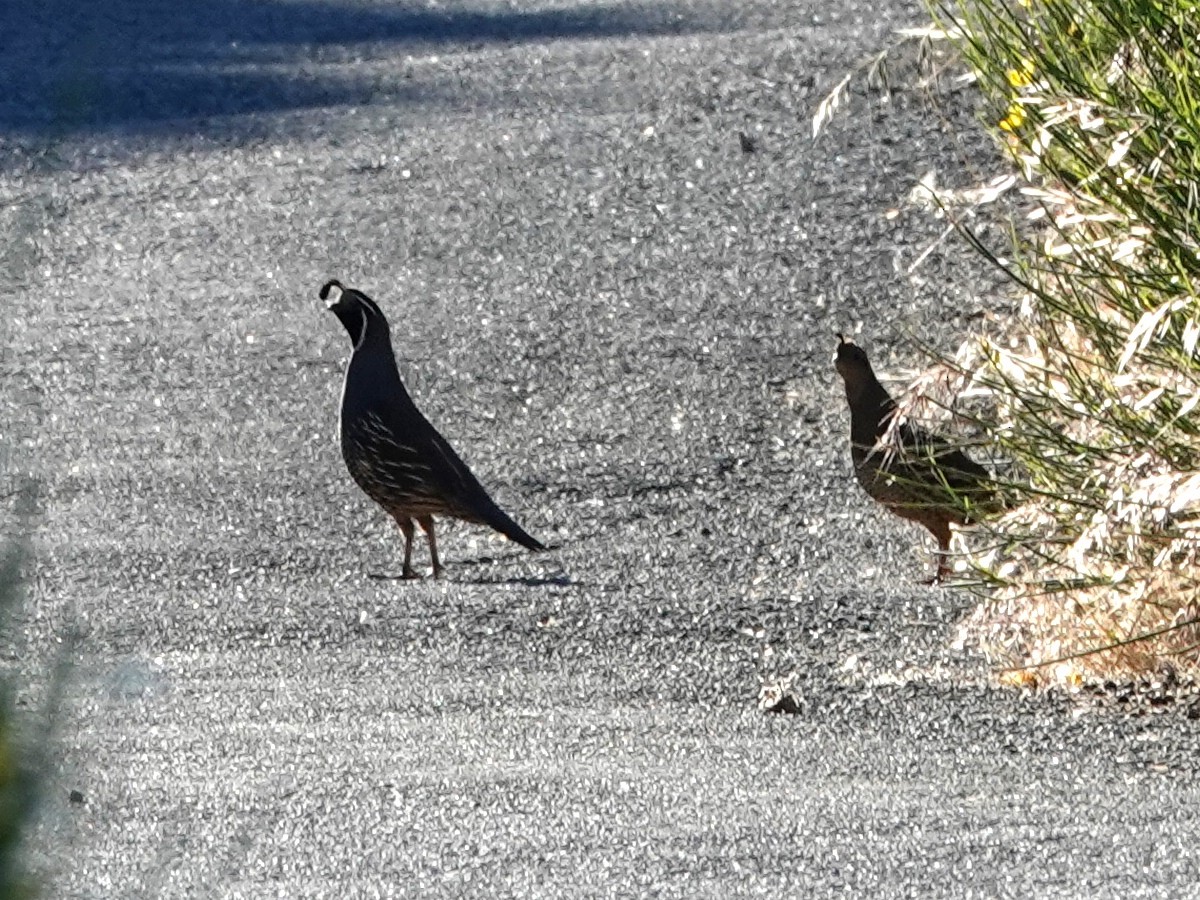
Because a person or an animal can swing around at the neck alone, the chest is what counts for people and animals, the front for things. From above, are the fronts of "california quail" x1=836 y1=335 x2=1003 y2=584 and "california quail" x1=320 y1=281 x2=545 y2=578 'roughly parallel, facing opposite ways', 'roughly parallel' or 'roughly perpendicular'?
roughly parallel

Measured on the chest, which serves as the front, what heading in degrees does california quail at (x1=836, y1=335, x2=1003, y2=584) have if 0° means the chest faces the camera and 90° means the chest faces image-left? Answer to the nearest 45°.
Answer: approximately 90°

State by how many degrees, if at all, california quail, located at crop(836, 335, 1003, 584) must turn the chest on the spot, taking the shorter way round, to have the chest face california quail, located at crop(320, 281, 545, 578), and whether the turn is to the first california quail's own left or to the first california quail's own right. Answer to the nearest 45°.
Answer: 0° — it already faces it

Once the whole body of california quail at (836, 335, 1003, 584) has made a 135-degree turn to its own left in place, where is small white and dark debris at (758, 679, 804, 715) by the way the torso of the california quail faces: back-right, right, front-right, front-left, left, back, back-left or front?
front-right

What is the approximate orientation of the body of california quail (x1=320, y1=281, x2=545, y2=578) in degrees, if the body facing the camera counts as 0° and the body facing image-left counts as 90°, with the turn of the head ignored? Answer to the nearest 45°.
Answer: approximately 90°

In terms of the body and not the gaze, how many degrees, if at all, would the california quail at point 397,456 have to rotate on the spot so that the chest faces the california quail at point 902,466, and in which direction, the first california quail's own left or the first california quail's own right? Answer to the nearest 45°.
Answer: approximately 180°

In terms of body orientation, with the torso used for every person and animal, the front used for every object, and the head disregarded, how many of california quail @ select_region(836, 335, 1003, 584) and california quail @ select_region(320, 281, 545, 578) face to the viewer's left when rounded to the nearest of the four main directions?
2

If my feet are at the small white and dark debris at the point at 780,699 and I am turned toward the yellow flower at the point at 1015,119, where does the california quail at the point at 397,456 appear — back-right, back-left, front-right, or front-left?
front-left
